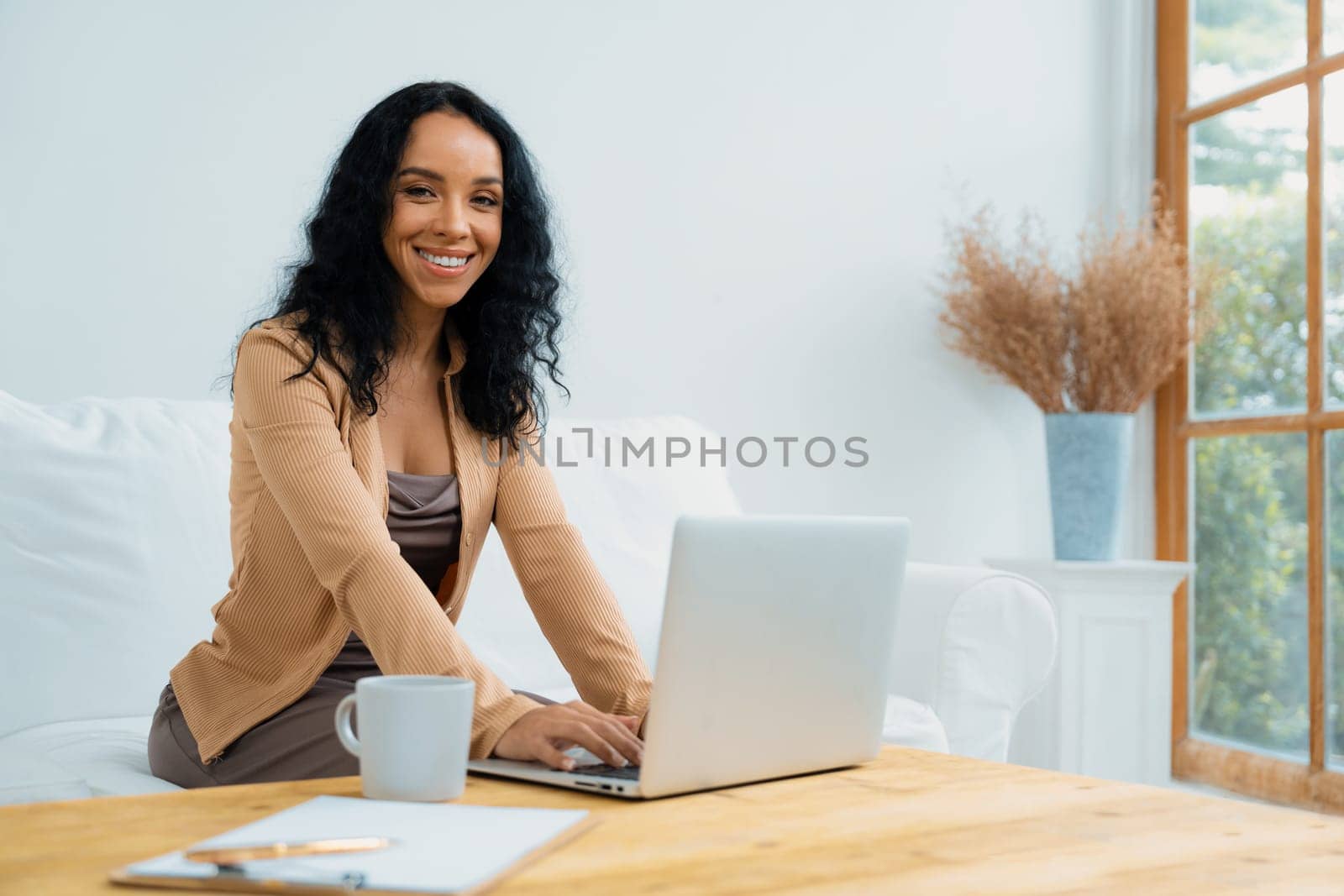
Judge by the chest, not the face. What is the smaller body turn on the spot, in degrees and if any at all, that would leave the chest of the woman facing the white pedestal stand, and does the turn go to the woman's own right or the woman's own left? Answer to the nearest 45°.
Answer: approximately 90° to the woman's own left

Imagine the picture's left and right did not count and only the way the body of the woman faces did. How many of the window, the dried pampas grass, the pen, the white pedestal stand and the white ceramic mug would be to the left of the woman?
3

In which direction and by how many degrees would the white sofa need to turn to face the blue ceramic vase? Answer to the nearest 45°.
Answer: approximately 135° to its left

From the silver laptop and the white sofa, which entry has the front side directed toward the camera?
the white sofa

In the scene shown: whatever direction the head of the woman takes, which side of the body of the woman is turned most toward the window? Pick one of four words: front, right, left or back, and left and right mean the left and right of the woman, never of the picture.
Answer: left

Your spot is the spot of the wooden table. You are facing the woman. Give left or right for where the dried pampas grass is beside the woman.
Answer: right

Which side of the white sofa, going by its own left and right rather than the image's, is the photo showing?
front

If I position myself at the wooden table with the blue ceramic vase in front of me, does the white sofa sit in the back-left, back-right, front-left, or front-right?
front-left

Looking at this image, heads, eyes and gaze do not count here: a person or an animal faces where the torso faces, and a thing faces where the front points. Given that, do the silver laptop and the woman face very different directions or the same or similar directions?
very different directions

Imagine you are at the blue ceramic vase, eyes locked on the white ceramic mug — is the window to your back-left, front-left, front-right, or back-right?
back-left

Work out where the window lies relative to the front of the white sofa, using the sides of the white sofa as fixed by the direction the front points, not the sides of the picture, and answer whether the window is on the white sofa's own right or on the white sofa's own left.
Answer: on the white sofa's own left

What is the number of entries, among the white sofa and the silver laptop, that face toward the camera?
1

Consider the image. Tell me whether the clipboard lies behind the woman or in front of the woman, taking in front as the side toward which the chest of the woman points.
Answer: in front

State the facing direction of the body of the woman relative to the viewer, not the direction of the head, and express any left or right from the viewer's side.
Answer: facing the viewer and to the right of the viewer
